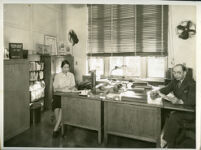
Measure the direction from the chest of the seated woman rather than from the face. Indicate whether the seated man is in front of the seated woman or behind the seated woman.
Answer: in front

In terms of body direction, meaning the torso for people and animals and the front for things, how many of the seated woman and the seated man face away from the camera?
0

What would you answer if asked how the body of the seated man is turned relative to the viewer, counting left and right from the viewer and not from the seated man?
facing the viewer and to the left of the viewer

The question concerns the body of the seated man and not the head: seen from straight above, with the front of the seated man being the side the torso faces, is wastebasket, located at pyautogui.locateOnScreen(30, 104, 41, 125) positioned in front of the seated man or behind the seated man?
in front

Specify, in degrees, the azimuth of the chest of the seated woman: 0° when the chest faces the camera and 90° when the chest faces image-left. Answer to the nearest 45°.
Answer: approximately 315°
